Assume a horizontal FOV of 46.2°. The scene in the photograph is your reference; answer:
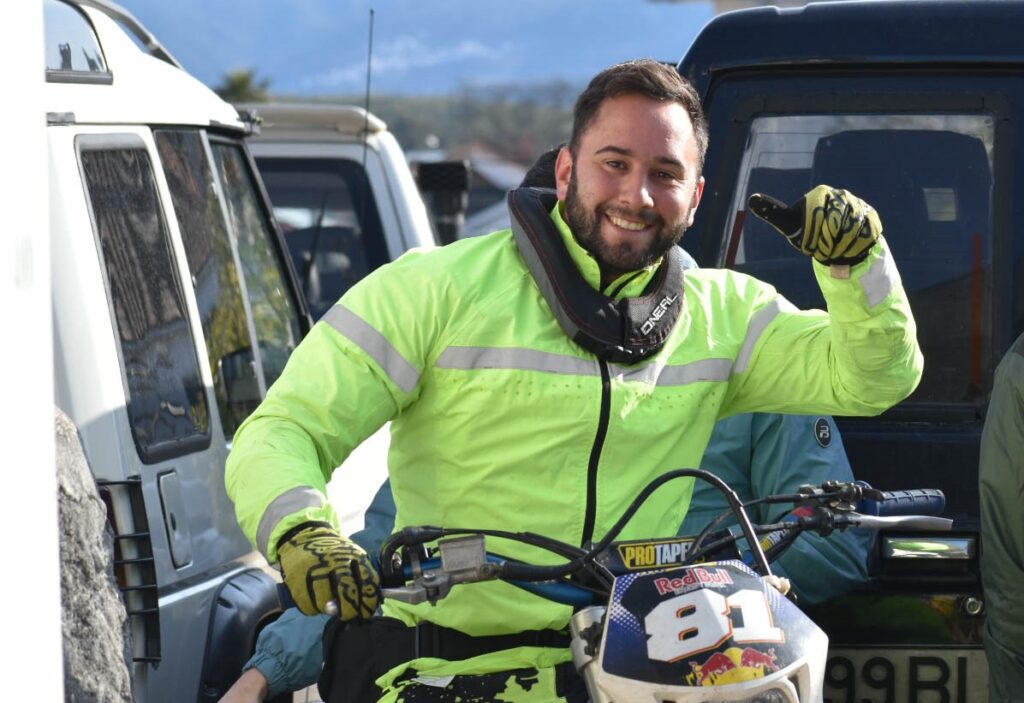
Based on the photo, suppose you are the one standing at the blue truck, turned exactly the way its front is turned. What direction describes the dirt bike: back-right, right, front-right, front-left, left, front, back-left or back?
back

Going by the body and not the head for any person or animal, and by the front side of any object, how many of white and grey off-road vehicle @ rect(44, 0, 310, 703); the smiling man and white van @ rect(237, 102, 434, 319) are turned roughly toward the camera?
1

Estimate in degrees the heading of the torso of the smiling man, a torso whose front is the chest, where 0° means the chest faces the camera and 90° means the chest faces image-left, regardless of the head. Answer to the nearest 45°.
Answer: approximately 0°

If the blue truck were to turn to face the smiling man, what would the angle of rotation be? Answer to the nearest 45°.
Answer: approximately 135° to its left

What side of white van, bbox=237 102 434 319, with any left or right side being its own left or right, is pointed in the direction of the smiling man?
back

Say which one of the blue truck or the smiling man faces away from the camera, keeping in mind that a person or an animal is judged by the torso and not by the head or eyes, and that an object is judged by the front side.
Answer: the blue truck

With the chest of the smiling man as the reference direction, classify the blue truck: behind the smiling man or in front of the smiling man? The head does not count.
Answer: behind

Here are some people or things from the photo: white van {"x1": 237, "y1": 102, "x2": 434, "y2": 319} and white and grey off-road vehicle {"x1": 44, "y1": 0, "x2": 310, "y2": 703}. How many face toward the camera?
0

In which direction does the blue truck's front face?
away from the camera

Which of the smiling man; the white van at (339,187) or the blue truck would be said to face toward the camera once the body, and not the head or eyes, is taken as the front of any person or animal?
the smiling man

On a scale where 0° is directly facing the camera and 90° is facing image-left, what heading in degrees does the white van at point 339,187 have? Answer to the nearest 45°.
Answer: approximately 180°
